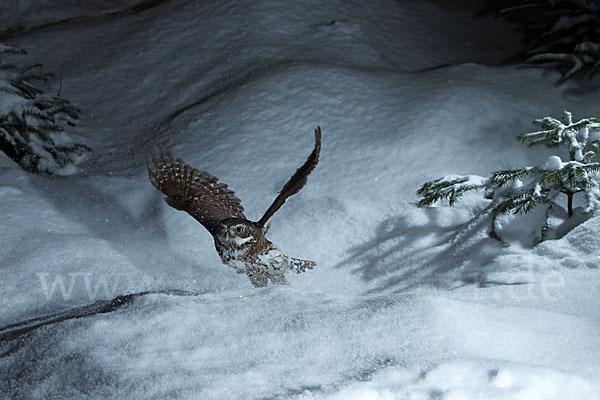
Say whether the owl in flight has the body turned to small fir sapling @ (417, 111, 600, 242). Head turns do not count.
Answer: no

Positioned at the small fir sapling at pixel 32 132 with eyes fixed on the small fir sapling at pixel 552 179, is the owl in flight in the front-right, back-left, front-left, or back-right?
front-right

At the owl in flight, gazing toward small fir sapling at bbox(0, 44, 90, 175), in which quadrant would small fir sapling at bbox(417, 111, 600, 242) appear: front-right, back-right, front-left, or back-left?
back-right

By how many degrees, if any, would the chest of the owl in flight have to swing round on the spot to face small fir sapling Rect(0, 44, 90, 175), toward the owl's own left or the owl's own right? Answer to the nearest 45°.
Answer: approximately 90° to the owl's own right

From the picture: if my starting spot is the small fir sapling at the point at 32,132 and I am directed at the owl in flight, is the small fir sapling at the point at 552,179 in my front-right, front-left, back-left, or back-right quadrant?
front-left
